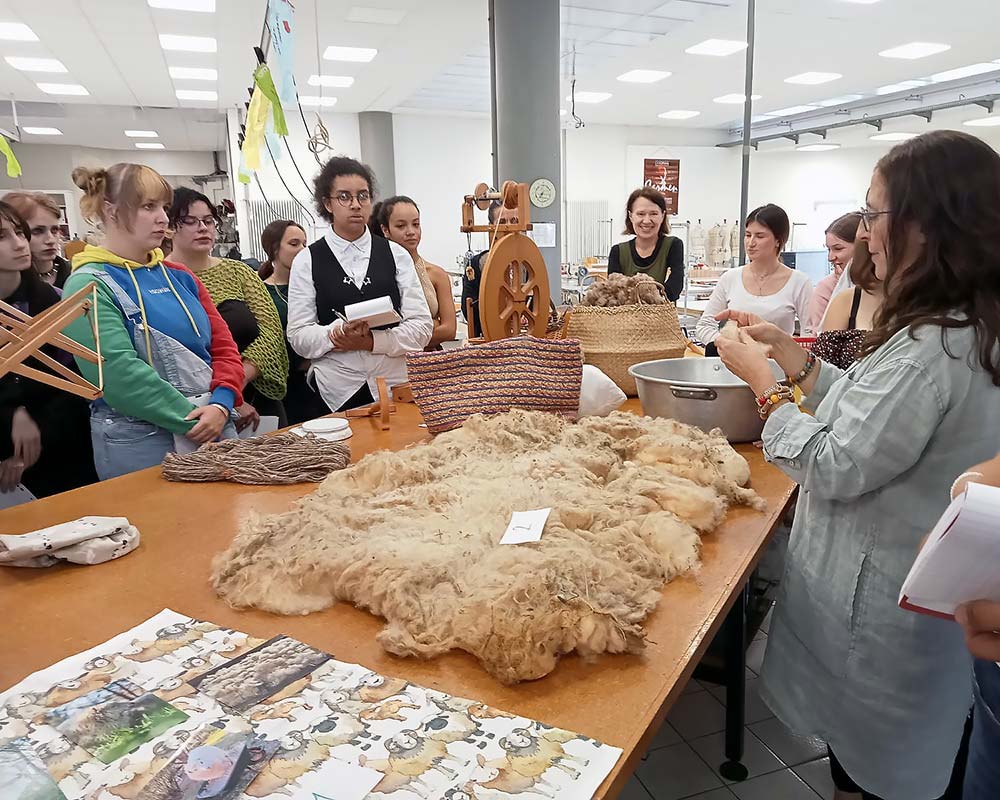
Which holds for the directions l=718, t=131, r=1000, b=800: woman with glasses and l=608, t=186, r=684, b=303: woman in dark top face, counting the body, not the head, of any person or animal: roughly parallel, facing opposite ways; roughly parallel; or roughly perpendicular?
roughly perpendicular

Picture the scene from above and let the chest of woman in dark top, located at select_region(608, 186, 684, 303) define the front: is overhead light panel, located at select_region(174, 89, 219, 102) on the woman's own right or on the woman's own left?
on the woman's own right

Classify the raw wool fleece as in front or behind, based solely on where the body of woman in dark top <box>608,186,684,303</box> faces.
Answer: in front

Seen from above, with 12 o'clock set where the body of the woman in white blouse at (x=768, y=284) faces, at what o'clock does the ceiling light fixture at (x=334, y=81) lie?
The ceiling light fixture is roughly at 3 o'clock from the woman in white blouse.

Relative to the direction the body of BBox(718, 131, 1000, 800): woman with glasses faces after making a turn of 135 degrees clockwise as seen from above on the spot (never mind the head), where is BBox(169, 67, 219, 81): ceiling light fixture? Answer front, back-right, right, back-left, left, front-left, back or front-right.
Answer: left

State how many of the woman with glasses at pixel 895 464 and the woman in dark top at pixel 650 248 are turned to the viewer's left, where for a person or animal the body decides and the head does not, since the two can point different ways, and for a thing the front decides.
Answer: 1

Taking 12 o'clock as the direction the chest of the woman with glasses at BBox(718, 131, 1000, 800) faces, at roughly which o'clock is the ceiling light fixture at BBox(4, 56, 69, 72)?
The ceiling light fixture is roughly at 1 o'clock from the woman with glasses.

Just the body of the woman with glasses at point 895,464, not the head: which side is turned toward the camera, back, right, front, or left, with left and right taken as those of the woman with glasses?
left

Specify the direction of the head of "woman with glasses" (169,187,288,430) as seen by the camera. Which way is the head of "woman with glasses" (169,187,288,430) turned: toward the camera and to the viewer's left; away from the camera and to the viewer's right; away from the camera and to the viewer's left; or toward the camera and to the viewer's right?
toward the camera and to the viewer's right

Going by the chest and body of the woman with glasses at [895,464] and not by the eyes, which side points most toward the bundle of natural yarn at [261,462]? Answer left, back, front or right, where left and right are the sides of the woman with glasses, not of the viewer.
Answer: front

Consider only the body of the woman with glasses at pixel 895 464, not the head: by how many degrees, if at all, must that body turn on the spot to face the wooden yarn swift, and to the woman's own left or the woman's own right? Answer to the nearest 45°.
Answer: approximately 45° to the woman's own left

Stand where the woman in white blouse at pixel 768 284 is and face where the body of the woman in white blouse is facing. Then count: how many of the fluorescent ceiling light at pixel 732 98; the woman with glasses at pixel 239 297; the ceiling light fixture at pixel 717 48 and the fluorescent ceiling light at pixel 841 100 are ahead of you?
1

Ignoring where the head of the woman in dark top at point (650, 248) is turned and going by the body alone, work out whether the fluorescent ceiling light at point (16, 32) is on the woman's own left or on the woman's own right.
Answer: on the woman's own right

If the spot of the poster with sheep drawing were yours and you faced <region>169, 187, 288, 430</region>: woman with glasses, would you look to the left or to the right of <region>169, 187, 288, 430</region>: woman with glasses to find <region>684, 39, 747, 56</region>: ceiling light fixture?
right
